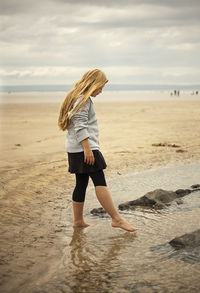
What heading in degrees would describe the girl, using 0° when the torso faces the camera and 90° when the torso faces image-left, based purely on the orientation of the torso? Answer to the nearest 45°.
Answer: approximately 270°

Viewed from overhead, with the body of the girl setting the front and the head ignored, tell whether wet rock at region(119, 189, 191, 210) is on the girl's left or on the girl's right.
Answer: on the girl's left

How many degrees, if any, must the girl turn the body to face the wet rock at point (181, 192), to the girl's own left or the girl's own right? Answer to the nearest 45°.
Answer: approximately 45° to the girl's own left

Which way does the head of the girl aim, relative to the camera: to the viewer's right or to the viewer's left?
to the viewer's right

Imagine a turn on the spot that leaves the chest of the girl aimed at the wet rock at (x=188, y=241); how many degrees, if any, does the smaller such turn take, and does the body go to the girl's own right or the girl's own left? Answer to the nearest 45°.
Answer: approximately 45° to the girl's own right
